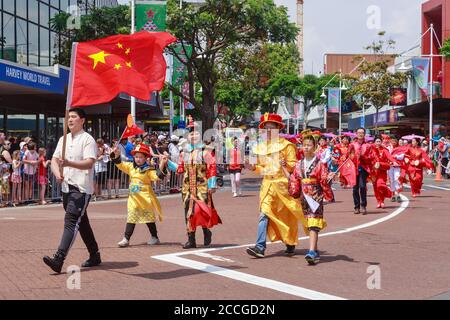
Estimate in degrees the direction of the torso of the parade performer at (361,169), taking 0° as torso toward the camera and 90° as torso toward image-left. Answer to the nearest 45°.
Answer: approximately 0°

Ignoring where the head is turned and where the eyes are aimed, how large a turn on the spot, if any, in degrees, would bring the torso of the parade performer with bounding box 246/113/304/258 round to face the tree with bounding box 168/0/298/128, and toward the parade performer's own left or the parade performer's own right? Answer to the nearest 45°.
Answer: approximately 135° to the parade performer's own right

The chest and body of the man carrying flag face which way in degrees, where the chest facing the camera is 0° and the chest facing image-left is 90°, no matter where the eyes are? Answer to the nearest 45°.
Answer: approximately 45°

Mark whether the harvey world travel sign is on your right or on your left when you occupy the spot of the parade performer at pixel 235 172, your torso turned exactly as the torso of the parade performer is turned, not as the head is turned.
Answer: on your right

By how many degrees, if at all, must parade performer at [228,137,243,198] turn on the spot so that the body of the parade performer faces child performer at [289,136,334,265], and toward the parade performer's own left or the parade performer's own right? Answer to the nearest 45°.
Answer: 0° — they already face them

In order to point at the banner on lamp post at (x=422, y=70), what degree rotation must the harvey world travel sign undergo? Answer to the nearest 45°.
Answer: approximately 90° to its left

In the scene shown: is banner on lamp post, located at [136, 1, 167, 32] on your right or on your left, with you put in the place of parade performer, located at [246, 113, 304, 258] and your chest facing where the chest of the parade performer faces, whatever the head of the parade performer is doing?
on your right

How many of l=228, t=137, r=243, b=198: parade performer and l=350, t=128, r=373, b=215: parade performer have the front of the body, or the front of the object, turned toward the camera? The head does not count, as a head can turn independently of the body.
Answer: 2
